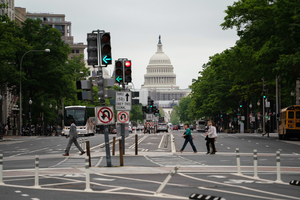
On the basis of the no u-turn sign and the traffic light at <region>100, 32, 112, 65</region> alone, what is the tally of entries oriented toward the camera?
2

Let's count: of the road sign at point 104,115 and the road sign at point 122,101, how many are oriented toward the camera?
2

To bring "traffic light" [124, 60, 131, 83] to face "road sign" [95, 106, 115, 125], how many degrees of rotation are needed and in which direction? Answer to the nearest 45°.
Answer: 0° — it already faces it

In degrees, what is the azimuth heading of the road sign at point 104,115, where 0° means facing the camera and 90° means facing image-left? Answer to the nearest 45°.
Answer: approximately 0°
